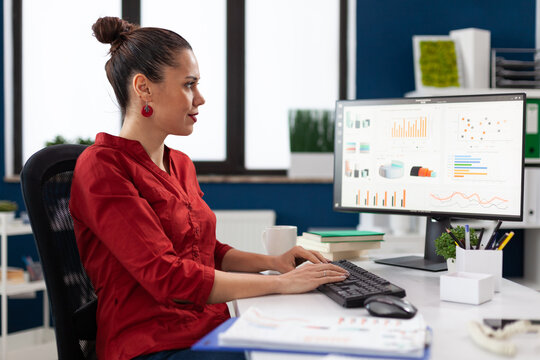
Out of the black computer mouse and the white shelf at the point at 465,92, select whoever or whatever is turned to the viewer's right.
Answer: the black computer mouse

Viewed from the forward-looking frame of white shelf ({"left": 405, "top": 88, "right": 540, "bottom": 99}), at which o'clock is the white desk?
The white desk is roughly at 12 o'clock from the white shelf.

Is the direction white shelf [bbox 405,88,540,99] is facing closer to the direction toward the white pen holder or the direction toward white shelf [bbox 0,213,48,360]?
the white pen holder

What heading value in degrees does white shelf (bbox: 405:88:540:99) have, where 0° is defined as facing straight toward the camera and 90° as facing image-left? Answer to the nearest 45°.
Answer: approximately 0°

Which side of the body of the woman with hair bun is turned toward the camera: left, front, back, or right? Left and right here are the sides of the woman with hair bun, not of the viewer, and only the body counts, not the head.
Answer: right

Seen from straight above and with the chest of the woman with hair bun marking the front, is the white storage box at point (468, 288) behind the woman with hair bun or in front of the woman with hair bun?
in front

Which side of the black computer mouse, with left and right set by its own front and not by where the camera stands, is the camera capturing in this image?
right

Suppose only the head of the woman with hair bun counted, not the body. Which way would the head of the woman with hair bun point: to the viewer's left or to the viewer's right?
to the viewer's right

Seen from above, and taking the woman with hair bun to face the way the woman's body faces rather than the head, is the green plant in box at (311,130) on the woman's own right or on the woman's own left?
on the woman's own left

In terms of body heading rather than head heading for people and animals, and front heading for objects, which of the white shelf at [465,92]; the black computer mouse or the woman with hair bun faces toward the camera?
the white shelf

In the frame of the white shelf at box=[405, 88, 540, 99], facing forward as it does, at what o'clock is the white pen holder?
The white pen holder is roughly at 12 o'clock from the white shelf.

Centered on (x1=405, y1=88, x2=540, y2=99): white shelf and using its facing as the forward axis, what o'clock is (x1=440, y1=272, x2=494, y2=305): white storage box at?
The white storage box is roughly at 12 o'clock from the white shelf.

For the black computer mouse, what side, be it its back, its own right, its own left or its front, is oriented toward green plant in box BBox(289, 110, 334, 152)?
left
